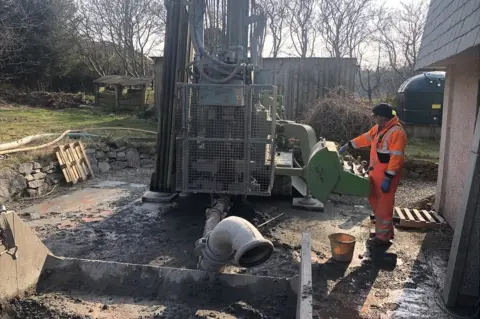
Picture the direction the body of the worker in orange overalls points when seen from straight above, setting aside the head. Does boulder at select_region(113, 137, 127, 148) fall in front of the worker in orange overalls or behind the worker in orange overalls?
in front

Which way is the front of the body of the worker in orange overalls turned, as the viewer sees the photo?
to the viewer's left

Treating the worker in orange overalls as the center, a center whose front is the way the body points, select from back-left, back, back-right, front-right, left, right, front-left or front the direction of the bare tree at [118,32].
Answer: front-right

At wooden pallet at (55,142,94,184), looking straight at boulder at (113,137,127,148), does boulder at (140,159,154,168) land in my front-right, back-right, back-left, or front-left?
front-right

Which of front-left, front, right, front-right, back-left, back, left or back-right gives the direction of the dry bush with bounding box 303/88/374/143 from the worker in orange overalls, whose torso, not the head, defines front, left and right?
right

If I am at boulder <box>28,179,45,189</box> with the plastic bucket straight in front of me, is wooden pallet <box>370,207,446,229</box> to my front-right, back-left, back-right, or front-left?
front-left

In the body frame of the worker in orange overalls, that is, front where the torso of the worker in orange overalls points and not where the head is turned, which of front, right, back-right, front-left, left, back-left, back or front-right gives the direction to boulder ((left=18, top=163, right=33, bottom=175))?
front

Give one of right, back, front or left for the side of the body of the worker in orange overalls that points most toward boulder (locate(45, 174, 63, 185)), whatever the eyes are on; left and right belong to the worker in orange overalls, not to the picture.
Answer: front

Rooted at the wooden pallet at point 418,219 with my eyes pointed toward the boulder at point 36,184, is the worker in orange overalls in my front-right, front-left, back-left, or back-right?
front-left

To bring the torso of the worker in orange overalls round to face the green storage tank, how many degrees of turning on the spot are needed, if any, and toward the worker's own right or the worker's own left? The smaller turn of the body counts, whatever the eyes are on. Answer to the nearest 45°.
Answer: approximately 90° to the worker's own right

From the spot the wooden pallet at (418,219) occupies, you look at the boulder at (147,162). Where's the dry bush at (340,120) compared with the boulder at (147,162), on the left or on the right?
right

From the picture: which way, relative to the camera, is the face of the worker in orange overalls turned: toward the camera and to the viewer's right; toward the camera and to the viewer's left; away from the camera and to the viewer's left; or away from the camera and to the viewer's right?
toward the camera and to the viewer's left

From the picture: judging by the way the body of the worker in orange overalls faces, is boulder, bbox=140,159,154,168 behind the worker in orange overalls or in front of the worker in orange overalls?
in front

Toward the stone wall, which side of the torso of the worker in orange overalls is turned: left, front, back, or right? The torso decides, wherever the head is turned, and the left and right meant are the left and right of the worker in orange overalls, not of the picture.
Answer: front

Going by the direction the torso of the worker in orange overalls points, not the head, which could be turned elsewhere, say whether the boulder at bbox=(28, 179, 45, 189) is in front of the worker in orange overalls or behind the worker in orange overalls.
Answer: in front
